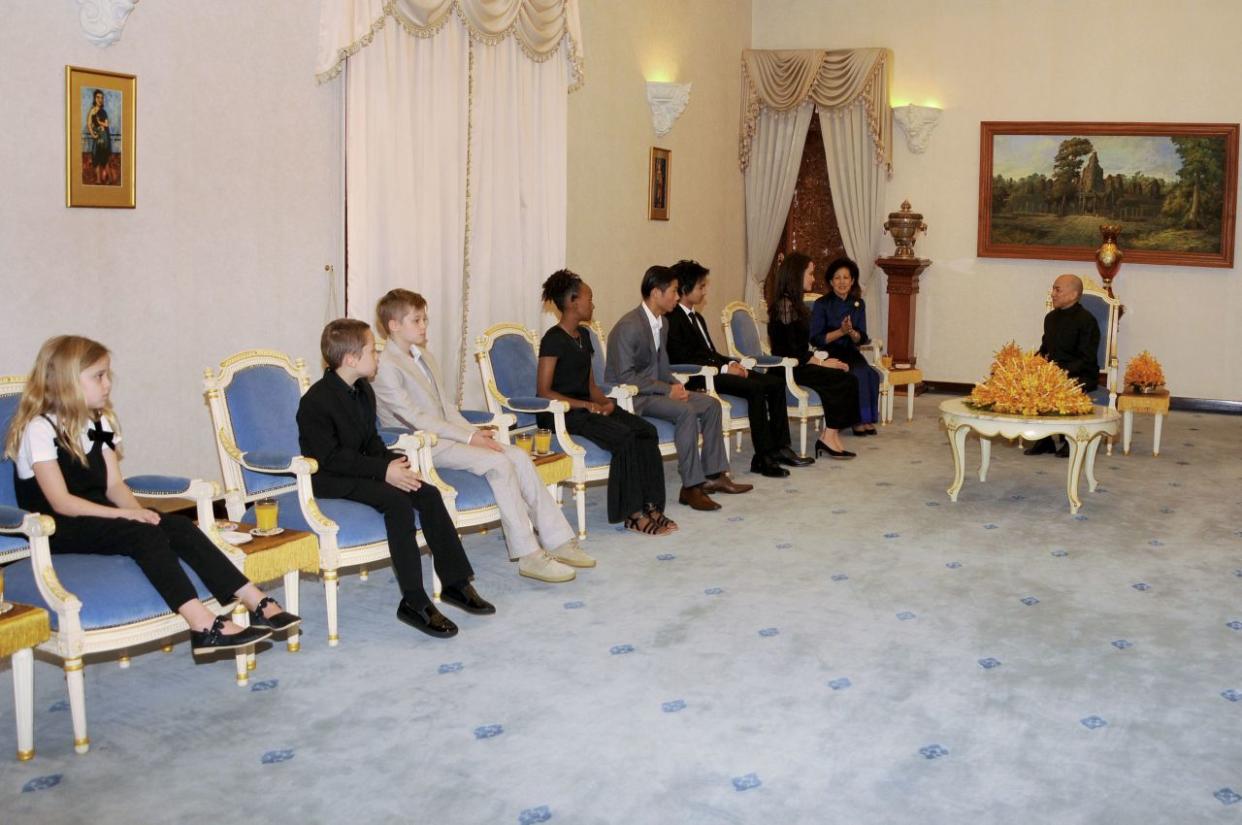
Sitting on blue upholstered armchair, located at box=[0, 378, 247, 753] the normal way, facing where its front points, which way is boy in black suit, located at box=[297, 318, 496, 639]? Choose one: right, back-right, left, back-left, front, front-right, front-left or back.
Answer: left

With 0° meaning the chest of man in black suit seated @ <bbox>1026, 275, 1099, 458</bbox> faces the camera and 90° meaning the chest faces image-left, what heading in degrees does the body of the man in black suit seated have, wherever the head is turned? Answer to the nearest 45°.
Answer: approximately 45°

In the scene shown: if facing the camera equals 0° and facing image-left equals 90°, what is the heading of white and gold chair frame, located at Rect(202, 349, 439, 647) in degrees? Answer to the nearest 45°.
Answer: approximately 315°

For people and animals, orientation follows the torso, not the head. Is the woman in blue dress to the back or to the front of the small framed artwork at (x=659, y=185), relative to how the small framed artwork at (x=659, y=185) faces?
to the front

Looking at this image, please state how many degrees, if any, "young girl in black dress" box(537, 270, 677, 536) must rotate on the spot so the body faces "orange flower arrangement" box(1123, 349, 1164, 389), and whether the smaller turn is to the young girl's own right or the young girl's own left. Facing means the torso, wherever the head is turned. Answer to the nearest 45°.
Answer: approximately 90° to the young girl's own left

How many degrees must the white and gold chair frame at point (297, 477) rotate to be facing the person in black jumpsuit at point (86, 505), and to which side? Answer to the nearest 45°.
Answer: approximately 90° to its right

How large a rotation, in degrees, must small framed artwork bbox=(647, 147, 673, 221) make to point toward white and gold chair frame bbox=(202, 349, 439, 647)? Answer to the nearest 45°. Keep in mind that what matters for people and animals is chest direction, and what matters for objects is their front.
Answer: approximately 45° to its right

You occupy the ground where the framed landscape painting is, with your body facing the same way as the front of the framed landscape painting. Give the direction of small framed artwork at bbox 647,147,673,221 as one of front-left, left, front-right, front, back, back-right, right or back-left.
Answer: front-right

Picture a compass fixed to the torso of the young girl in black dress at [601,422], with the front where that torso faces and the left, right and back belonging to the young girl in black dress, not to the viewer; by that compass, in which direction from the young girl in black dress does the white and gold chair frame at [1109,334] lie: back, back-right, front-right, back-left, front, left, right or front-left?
left

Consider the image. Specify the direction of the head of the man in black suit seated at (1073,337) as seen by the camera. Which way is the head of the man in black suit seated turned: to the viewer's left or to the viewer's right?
to the viewer's left

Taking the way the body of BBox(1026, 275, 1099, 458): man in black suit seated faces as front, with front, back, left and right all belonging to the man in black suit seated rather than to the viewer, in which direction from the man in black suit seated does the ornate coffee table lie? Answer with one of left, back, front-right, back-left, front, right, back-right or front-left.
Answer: front-left

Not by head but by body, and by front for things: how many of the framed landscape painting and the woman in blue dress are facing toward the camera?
2

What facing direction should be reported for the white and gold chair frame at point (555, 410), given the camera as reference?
facing the viewer and to the right of the viewer

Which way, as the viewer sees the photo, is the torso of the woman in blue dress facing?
toward the camera

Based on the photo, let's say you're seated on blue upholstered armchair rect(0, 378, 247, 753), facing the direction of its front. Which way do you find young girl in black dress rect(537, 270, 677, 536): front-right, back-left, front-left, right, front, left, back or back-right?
left

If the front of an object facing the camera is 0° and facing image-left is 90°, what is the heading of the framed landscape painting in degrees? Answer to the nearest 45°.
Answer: approximately 0°

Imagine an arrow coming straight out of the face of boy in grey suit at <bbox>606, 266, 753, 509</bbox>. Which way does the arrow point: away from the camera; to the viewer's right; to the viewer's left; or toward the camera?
to the viewer's right

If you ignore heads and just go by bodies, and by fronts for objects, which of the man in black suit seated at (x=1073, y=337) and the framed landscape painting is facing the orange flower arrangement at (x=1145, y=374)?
the framed landscape painting

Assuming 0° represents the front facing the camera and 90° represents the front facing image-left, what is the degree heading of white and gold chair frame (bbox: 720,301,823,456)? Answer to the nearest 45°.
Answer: approximately 315°
